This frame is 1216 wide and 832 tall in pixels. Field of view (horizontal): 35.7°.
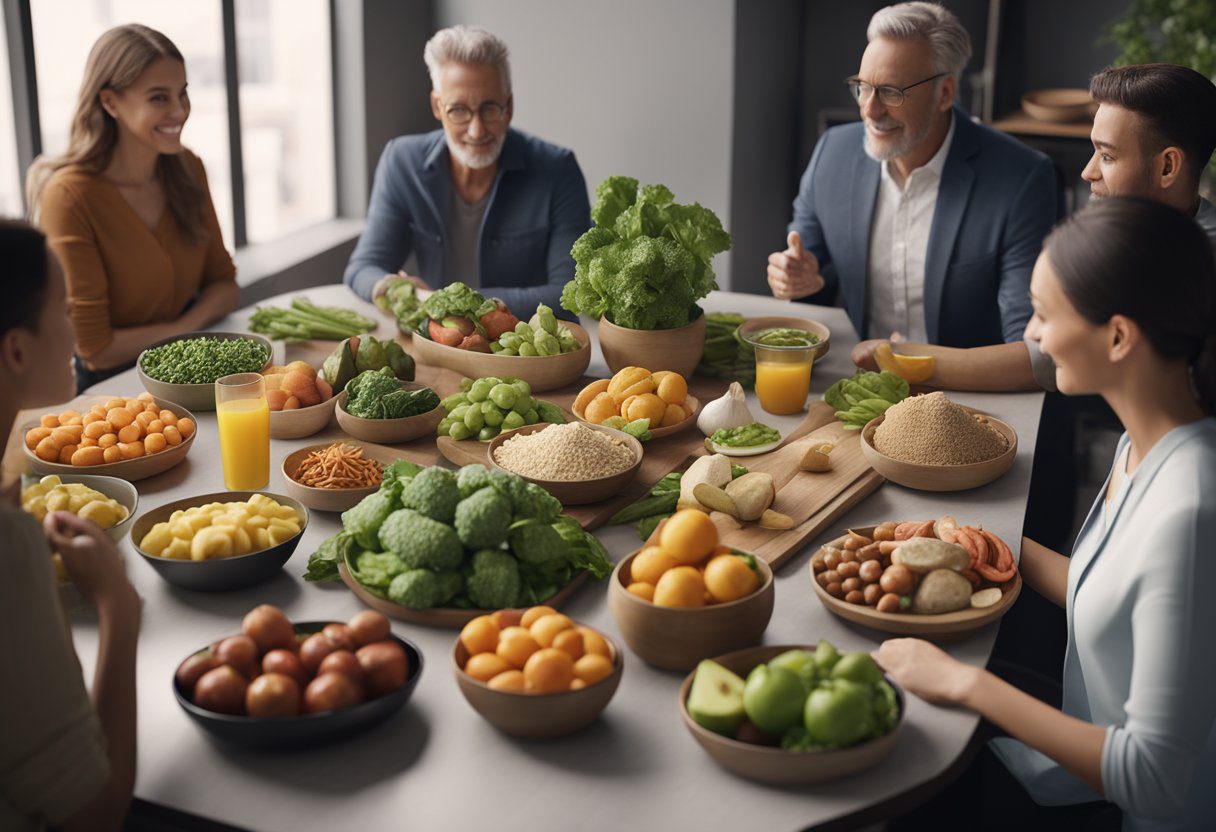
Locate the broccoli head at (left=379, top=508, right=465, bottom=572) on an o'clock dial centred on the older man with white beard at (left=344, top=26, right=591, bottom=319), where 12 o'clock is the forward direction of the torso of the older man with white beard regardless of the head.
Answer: The broccoli head is roughly at 12 o'clock from the older man with white beard.

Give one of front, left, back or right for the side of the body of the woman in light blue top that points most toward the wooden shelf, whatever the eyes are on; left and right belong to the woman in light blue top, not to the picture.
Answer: right

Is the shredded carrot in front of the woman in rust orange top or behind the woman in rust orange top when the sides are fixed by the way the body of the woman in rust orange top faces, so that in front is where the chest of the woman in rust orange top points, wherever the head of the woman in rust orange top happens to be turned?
in front

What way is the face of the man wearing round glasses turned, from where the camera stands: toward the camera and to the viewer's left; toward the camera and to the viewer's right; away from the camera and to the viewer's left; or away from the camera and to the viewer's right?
toward the camera and to the viewer's left

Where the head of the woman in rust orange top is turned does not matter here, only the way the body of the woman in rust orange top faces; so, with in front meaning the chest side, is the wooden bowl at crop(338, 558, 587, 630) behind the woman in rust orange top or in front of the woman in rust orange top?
in front

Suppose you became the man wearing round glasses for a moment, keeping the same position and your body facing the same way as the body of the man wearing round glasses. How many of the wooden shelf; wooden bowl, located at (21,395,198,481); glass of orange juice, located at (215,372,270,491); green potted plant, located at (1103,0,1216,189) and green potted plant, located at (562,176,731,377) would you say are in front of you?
3

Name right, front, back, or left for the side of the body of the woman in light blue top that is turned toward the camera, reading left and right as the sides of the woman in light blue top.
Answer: left
